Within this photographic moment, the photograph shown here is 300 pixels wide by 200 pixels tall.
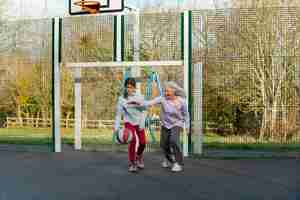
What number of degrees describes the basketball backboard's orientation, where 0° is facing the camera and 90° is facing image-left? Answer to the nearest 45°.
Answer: approximately 45°

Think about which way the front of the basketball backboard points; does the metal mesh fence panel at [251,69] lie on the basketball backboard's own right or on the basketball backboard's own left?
on the basketball backboard's own left
